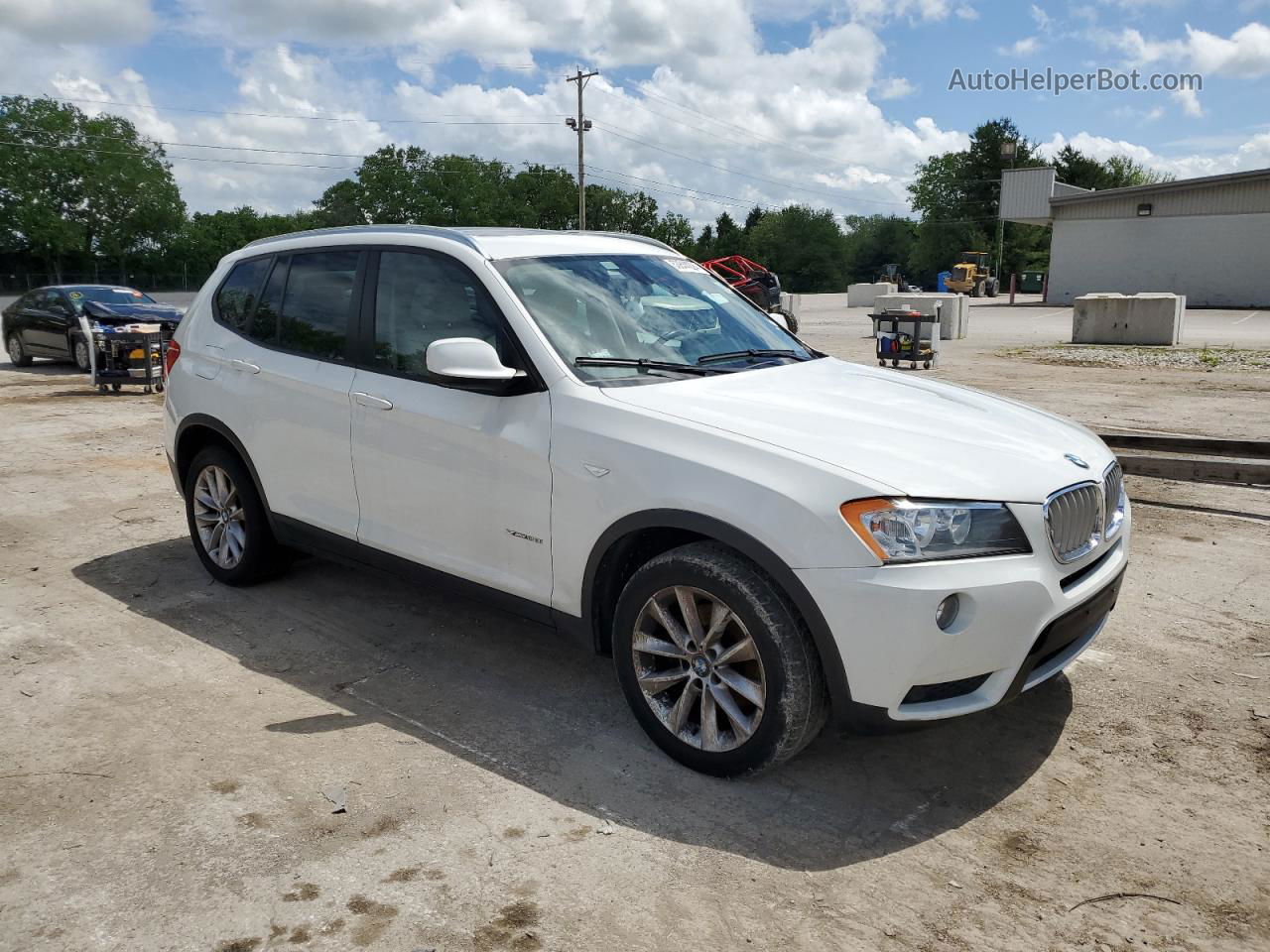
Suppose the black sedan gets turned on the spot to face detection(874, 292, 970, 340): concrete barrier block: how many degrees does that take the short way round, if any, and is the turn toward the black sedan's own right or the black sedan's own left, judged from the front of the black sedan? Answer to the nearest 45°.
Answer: approximately 45° to the black sedan's own left

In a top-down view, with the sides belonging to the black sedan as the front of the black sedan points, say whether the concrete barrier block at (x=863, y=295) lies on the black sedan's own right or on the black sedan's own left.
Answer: on the black sedan's own left

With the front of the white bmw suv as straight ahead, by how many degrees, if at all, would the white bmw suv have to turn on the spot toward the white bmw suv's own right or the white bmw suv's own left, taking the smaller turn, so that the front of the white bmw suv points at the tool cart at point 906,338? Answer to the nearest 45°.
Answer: approximately 135° to the white bmw suv's own left

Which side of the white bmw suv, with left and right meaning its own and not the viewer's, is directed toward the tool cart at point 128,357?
back

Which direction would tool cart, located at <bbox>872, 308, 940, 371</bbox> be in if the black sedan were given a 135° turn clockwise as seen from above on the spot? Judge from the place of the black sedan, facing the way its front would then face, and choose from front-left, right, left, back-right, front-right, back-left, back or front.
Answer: back-left

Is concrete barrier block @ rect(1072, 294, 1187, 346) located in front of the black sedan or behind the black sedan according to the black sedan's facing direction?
in front

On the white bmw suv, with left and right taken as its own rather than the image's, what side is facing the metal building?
left

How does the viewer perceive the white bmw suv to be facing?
facing the viewer and to the right of the viewer

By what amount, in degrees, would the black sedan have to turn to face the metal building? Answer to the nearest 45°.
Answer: approximately 45° to its left

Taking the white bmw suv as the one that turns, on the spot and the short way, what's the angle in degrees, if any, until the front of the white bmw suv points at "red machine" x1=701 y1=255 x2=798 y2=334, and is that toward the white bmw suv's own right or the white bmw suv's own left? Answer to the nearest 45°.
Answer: approximately 135° to the white bmw suv's own left

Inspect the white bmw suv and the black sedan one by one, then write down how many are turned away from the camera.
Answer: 0
